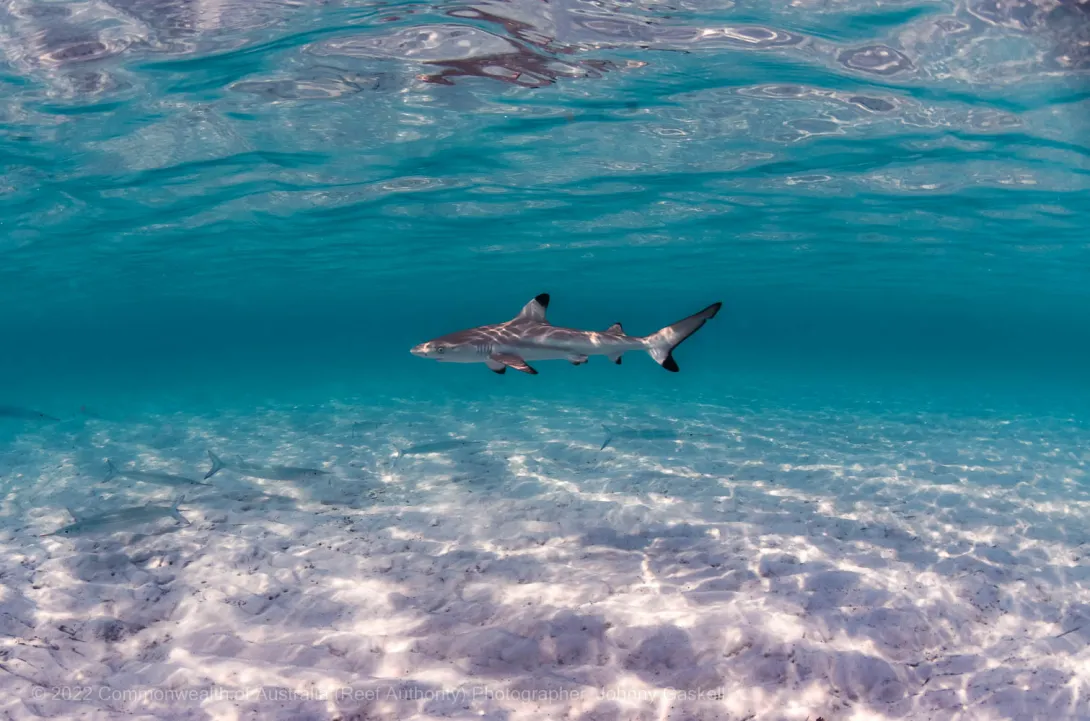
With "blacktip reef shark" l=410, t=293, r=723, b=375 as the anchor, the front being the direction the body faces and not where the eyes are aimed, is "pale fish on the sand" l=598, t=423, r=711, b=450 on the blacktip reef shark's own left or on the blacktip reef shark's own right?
on the blacktip reef shark's own right

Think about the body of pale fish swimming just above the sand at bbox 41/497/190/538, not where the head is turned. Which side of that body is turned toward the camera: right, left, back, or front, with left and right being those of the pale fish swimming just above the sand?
left

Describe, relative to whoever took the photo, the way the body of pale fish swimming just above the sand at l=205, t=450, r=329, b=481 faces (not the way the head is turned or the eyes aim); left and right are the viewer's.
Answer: facing to the right of the viewer

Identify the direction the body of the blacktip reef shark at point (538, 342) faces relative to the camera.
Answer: to the viewer's left

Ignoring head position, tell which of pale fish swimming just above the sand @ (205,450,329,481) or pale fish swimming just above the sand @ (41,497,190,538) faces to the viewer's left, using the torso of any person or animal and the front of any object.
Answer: pale fish swimming just above the sand @ (41,497,190,538)

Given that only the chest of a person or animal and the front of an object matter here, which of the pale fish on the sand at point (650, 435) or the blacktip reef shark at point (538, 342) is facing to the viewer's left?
the blacktip reef shark at point (538, 342)

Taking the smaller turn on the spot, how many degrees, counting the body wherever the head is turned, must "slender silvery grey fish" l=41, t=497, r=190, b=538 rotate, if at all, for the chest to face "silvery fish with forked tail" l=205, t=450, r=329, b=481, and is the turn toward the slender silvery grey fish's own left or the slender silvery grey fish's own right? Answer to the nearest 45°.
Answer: approximately 135° to the slender silvery grey fish's own right

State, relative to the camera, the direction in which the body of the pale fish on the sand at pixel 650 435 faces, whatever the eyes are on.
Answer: to the viewer's right

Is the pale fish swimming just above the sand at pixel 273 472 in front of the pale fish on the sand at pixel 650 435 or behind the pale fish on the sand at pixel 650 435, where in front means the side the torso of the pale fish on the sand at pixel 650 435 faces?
behind

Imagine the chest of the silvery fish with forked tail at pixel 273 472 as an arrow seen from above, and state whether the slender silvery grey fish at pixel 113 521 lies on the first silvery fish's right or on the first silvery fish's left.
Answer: on the first silvery fish's right
